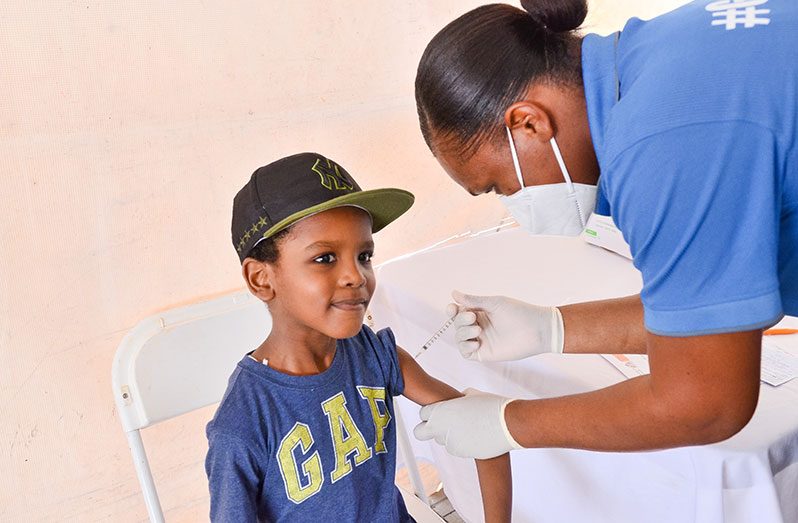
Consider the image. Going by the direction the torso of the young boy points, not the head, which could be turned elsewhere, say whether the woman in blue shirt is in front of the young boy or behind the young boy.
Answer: in front

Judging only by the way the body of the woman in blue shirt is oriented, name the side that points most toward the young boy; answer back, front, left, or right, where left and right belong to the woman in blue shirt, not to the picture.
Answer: front

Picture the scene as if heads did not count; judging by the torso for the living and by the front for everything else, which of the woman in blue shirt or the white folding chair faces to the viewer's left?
the woman in blue shirt

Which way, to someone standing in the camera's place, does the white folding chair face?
facing the viewer and to the right of the viewer

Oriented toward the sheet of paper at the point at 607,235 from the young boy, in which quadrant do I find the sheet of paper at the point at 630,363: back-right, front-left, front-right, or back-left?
front-right

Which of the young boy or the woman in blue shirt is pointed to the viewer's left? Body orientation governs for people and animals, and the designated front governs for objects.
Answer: the woman in blue shirt

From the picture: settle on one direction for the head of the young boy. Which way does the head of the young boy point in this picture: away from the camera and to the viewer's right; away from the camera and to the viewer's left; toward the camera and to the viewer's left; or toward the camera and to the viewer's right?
toward the camera and to the viewer's right

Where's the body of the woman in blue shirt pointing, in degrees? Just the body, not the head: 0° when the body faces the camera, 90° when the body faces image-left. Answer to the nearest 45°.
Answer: approximately 90°

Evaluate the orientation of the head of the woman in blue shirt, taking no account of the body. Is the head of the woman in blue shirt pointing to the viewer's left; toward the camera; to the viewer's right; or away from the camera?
to the viewer's left

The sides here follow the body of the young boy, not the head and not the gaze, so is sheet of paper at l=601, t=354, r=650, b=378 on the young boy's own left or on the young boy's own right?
on the young boy's own left

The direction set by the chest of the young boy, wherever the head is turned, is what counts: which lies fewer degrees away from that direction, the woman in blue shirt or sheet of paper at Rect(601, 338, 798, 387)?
the woman in blue shirt
